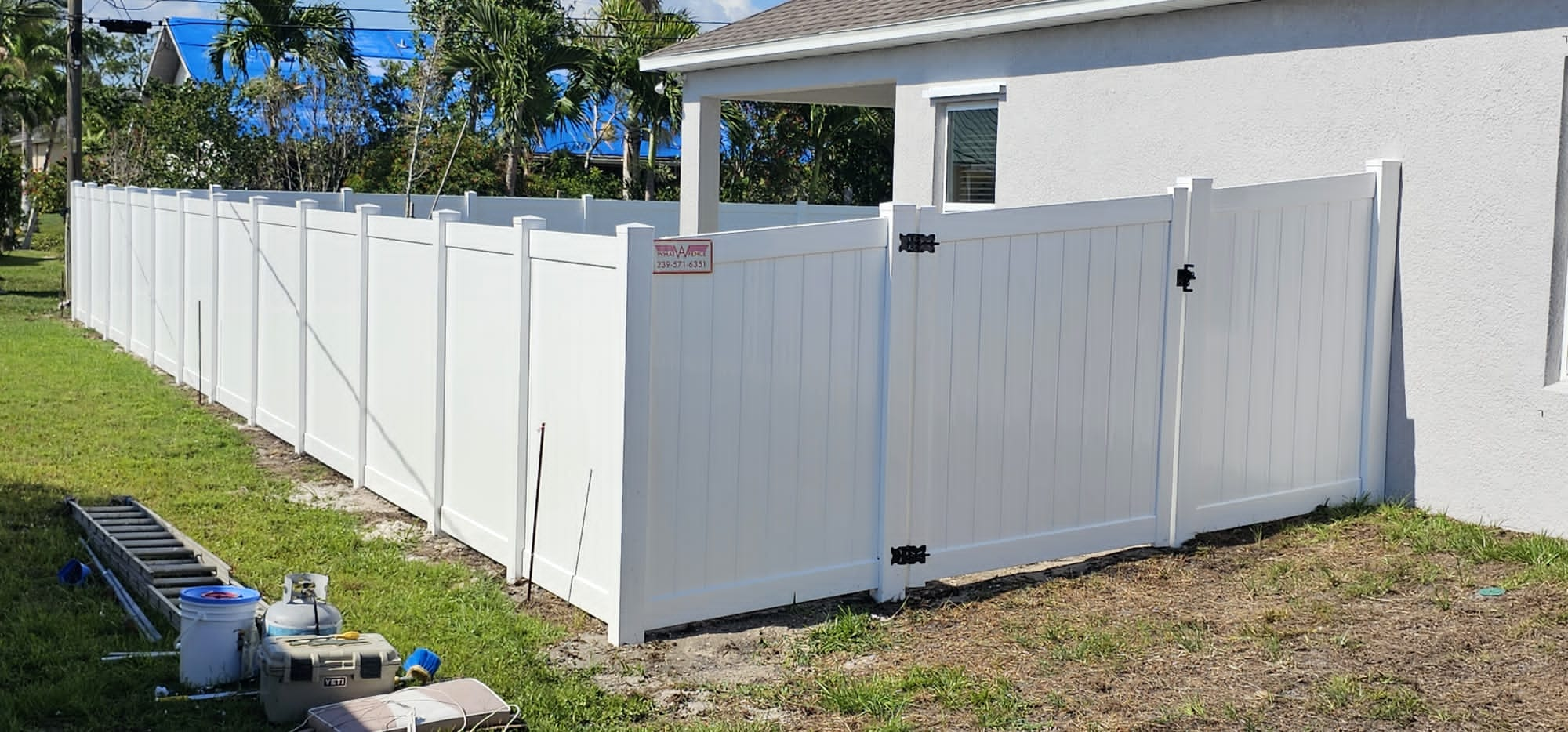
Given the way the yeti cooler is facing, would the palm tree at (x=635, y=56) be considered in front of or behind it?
behind

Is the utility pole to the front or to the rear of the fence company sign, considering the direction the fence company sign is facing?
to the rear

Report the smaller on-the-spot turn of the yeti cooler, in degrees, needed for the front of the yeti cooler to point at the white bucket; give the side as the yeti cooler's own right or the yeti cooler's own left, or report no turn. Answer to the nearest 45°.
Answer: approximately 135° to the yeti cooler's own right

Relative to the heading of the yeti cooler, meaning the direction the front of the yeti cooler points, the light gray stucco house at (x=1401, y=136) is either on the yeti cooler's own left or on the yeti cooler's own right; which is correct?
on the yeti cooler's own left

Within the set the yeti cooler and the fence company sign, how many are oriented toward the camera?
2

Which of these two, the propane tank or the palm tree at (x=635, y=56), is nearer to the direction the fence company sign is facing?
the propane tank

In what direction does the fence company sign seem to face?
toward the camera

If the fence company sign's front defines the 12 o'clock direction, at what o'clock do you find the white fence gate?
The white fence gate is roughly at 8 o'clock from the fence company sign.

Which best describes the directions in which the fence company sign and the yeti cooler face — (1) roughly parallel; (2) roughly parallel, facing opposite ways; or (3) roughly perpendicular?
roughly parallel

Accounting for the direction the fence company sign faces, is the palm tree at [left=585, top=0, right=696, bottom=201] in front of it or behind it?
behind

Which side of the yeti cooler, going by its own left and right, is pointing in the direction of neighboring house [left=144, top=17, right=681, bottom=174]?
back

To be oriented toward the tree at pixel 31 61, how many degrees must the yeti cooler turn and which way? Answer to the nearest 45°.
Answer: approximately 180°
